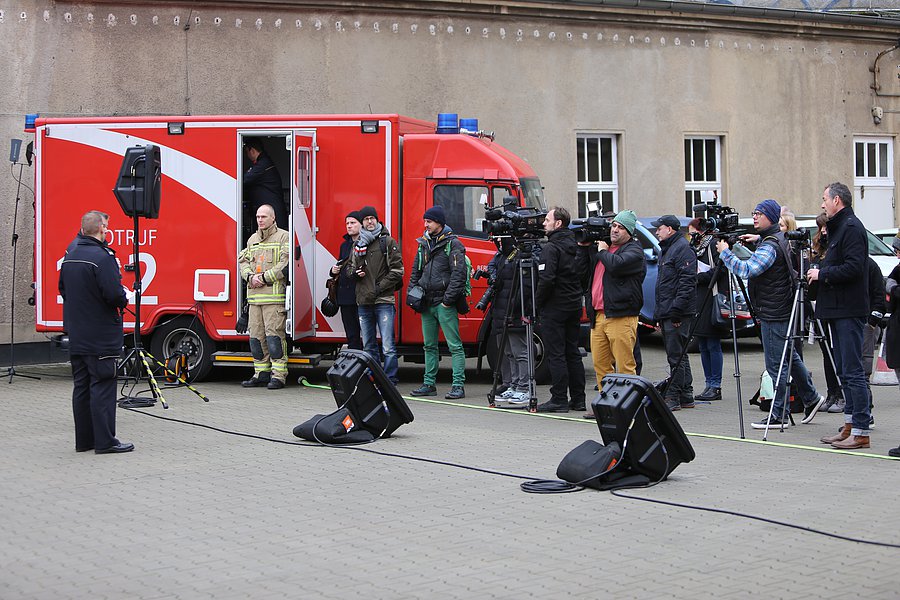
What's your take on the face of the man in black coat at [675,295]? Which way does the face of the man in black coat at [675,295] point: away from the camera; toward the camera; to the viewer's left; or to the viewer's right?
to the viewer's left

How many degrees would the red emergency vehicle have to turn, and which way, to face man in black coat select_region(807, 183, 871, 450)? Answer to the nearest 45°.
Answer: approximately 45° to its right

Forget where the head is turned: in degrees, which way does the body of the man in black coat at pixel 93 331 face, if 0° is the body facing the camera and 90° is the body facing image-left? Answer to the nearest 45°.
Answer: approximately 225°

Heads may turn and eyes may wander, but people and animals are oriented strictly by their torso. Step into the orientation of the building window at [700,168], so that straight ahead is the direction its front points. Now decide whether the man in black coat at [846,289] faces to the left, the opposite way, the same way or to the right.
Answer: to the right

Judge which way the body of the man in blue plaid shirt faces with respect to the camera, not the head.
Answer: to the viewer's left

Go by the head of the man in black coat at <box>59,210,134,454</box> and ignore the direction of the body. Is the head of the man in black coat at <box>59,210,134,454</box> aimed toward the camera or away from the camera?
away from the camera
